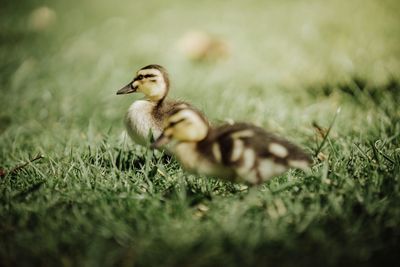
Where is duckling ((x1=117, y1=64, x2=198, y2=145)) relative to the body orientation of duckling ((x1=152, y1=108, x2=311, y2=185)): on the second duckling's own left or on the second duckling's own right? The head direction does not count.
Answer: on the second duckling's own right

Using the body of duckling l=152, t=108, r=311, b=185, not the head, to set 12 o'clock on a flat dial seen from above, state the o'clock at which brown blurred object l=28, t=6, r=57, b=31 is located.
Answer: The brown blurred object is roughly at 2 o'clock from the duckling.

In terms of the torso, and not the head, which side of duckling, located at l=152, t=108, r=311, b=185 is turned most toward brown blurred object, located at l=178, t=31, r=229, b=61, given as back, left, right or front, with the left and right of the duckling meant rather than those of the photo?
right

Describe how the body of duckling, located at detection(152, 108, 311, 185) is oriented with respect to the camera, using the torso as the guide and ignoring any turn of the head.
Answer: to the viewer's left
